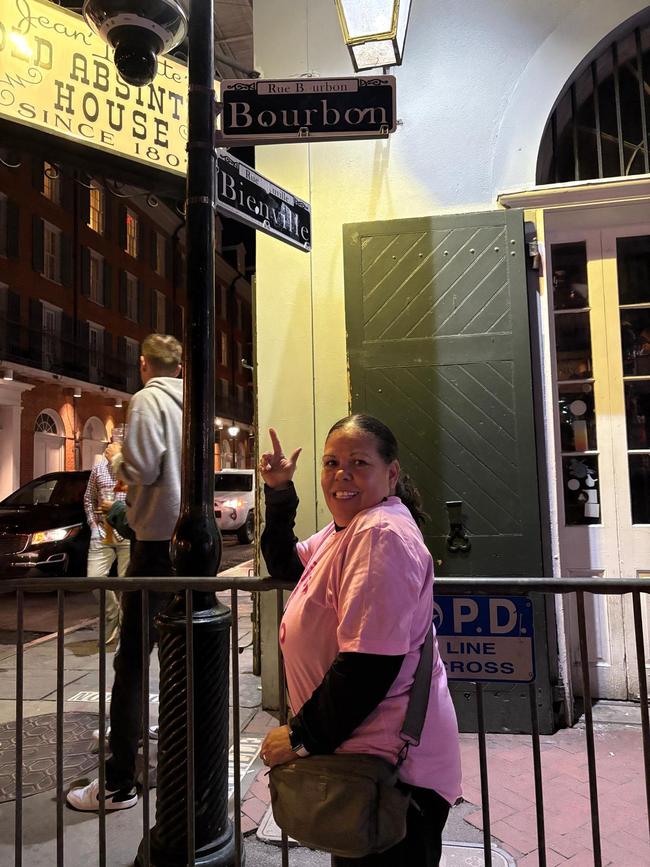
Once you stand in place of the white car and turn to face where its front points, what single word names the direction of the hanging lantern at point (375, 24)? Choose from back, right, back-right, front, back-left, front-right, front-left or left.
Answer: front-left

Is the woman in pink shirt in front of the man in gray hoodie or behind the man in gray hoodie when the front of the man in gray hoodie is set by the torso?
behind

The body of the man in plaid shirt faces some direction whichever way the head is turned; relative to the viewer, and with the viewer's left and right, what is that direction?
facing the viewer and to the right of the viewer

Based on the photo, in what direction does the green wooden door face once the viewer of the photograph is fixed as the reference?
facing the viewer

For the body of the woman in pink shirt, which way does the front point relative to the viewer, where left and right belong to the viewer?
facing the viewer and to the left of the viewer

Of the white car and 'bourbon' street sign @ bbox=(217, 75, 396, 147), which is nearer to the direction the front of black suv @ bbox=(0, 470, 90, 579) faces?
the 'bourbon' street sign

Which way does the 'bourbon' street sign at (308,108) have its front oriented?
toward the camera

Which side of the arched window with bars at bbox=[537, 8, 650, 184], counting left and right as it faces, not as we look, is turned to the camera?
front

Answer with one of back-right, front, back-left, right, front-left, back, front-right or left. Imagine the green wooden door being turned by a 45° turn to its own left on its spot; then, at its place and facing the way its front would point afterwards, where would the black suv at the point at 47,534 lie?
back

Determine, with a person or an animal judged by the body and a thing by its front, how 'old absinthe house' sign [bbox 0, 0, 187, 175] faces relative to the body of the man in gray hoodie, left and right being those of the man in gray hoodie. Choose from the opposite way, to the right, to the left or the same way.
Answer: the opposite way

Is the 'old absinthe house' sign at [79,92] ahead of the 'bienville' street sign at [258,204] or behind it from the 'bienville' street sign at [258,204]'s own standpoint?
behind

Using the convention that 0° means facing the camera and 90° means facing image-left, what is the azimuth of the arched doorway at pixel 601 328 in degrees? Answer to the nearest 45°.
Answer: approximately 0°

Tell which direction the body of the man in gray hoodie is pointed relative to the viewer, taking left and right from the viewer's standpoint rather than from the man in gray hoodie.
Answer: facing away from the viewer and to the left of the viewer

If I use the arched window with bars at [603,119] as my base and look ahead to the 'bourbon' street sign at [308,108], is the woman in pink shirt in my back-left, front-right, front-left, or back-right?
front-left

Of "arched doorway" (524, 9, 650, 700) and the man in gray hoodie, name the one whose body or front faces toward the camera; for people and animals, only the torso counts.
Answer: the arched doorway
